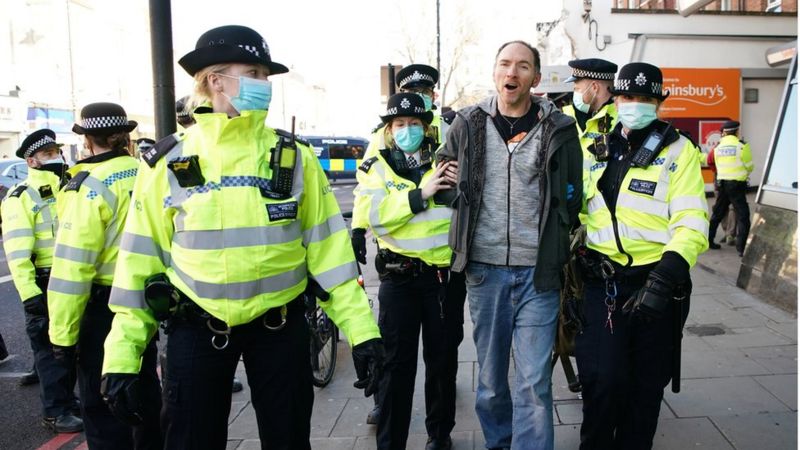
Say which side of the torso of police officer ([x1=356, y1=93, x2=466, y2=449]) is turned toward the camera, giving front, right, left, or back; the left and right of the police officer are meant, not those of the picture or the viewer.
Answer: front

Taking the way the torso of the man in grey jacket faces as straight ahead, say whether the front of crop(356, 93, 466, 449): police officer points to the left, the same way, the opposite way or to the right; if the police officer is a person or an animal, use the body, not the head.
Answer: the same way

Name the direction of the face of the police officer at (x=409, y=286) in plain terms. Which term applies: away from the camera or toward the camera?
toward the camera

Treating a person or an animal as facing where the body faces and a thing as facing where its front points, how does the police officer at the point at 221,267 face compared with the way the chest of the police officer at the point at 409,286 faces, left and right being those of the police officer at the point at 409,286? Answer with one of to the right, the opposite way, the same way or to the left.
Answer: the same way

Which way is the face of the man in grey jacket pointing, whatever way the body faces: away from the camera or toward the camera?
toward the camera

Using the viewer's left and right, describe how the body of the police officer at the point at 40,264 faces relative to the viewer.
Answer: facing the viewer and to the right of the viewer

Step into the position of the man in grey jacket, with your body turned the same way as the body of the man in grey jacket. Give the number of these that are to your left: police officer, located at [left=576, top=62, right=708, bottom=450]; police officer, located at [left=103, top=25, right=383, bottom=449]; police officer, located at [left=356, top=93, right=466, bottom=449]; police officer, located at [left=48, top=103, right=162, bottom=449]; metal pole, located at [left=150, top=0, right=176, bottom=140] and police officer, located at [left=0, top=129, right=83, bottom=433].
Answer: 1

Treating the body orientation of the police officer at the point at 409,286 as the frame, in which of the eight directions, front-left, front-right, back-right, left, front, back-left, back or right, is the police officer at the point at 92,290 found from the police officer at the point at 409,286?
right

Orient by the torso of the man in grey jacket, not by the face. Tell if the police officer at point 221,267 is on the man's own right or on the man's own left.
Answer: on the man's own right

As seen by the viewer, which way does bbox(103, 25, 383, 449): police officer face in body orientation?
toward the camera

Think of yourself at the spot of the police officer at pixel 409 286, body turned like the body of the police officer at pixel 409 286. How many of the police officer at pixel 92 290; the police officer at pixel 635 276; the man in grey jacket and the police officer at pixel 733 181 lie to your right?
1

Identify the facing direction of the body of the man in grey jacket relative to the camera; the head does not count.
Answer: toward the camera

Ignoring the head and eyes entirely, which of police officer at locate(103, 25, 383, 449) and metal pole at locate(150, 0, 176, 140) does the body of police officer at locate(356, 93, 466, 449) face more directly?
the police officer

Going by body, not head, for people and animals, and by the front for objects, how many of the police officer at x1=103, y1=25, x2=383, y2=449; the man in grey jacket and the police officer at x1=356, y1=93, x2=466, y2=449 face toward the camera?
3
